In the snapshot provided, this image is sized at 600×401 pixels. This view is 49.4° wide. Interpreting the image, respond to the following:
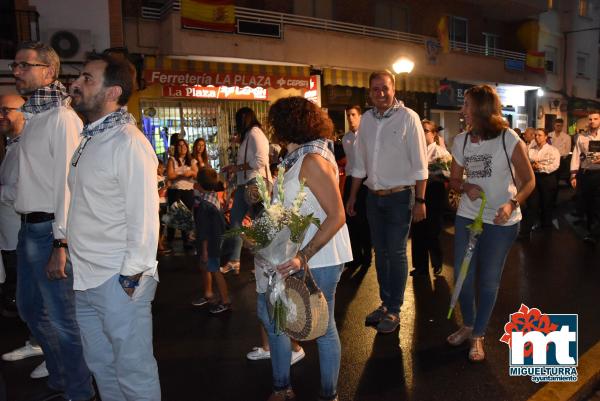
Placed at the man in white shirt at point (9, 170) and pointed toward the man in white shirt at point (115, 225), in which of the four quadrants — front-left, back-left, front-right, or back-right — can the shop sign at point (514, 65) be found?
back-left

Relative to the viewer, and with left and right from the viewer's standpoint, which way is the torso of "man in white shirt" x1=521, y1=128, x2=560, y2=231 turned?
facing the viewer and to the left of the viewer

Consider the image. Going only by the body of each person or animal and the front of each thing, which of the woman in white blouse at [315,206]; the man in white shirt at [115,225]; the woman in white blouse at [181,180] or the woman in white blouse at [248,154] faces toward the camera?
the woman in white blouse at [181,180]

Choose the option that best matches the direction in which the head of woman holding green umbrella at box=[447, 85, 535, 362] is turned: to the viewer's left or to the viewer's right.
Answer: to the viewer's left

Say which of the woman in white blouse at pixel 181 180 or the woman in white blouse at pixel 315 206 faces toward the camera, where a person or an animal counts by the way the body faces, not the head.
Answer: the woman in white blouse at pixel 181 180

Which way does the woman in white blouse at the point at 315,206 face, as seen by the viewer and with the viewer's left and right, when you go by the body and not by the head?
facing to the left of the viewer

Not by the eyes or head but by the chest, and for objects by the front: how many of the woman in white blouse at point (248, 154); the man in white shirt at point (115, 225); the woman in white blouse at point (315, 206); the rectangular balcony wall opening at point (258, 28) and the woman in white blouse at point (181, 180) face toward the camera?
2

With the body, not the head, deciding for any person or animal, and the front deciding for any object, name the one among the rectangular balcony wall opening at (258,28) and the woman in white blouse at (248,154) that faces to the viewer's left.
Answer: the woman in white blouse

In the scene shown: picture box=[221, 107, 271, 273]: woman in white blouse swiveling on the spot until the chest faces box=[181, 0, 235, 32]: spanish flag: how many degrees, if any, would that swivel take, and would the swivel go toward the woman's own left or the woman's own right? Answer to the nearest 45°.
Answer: approximately 90° to the woman's own right

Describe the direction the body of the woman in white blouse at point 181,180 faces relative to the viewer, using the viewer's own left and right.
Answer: facing the viewer

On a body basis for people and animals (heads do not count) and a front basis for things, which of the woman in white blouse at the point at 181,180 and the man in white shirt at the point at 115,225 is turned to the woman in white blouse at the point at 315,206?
the woman in white blouse at the point at 181,180

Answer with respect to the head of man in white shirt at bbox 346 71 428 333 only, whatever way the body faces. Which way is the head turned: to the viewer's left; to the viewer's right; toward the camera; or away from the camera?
toward the camera

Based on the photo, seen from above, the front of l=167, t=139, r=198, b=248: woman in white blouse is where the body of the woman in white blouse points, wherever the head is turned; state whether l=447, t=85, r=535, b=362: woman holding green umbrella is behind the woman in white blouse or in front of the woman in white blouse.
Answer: in front

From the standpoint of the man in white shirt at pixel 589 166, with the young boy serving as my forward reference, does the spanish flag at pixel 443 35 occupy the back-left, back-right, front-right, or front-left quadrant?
back-right
